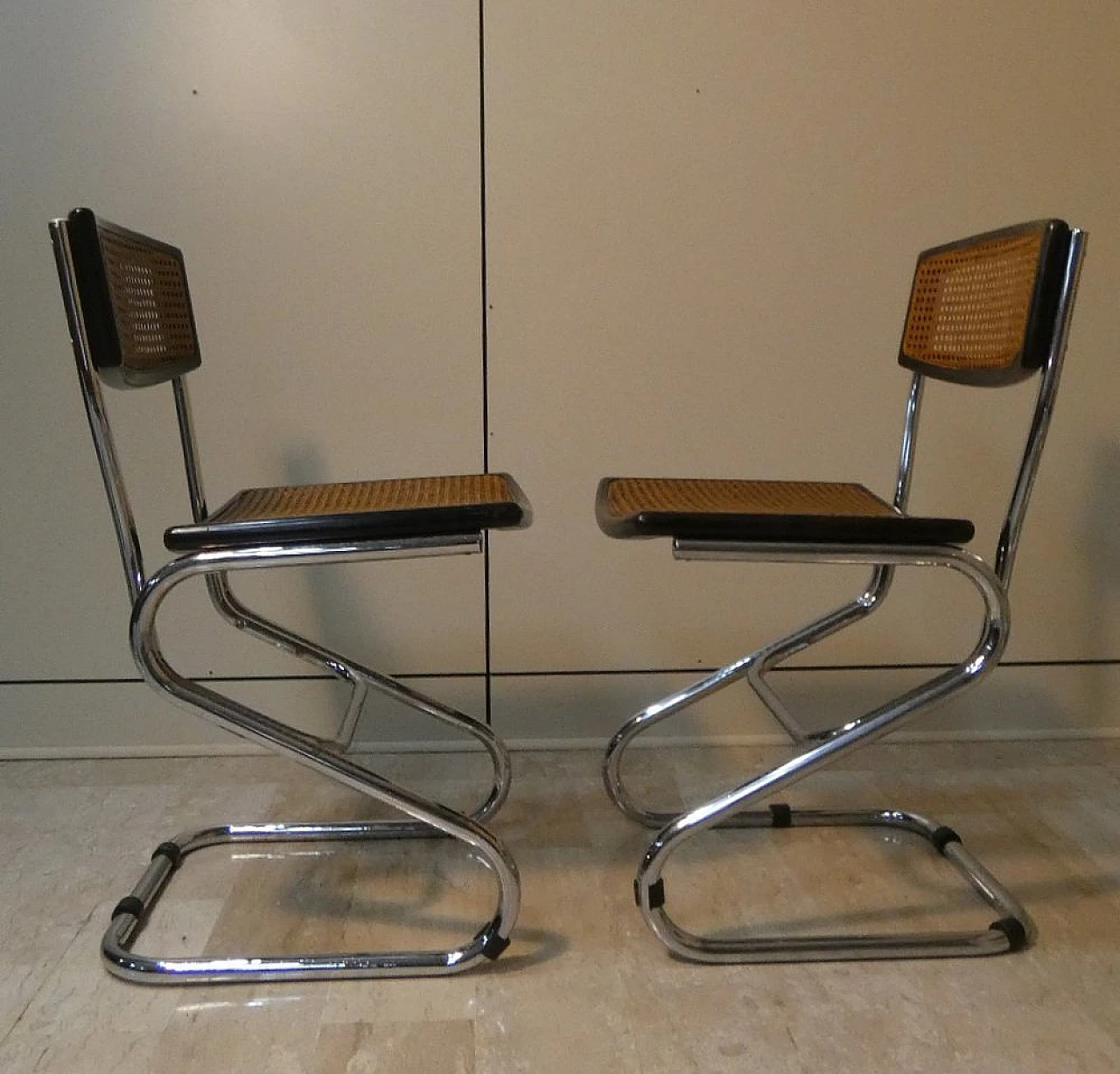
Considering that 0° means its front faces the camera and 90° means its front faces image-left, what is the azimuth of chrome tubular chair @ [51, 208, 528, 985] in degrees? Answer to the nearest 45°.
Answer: approximately 270°

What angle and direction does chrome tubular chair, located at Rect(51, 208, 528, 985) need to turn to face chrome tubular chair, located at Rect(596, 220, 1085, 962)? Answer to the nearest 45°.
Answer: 0° — it already faces it
